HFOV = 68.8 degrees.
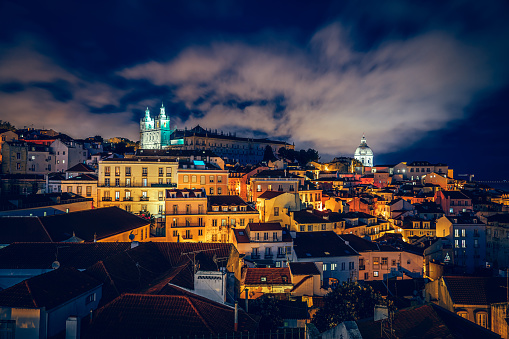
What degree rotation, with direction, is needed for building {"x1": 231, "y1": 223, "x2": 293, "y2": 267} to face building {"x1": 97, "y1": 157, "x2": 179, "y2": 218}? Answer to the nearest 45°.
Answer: approximately 135° to its right

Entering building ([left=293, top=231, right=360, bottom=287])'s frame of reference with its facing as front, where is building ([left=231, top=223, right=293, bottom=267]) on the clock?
building ([left=231, top=223, right=293, bottom=267]) is roughly at 3 o'clock from building ([left=293, top=231, right=360, bottom=287]).

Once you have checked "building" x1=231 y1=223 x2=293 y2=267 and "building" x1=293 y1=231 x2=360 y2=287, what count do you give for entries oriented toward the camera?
2

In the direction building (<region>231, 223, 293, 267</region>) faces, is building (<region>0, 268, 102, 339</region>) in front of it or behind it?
in front

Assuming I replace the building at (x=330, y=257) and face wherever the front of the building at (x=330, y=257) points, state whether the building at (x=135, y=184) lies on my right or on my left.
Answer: on my right

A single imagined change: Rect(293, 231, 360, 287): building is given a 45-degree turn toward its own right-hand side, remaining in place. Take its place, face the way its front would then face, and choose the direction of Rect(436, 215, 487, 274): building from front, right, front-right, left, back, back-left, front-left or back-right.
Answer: back

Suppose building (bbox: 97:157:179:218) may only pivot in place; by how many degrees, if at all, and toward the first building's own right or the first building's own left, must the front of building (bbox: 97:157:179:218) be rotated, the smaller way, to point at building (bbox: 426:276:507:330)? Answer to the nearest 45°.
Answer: approximately 45° to the first building's own left

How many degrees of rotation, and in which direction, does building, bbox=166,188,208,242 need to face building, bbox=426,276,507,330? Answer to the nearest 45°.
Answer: approximately 45° to its left

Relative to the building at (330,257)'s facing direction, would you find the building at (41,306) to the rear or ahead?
ahead

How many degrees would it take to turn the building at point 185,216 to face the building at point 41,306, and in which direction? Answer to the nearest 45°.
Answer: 0° — it already faces it

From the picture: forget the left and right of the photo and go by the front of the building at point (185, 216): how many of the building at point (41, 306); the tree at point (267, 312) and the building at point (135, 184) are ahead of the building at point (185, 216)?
2

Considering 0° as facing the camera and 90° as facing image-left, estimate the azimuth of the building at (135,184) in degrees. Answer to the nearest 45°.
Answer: approximately 0°
